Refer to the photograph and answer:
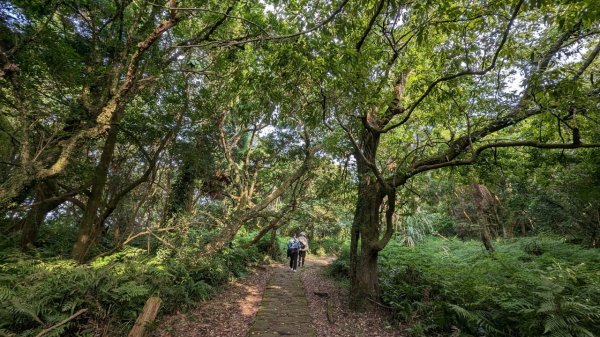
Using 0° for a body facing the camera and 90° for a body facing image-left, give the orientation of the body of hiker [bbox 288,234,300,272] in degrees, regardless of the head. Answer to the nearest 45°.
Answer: approximately 180°

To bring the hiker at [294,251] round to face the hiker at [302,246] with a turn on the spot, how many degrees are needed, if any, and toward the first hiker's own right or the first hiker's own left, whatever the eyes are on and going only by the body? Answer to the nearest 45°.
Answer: approximately 45° to the first hiker's own right
